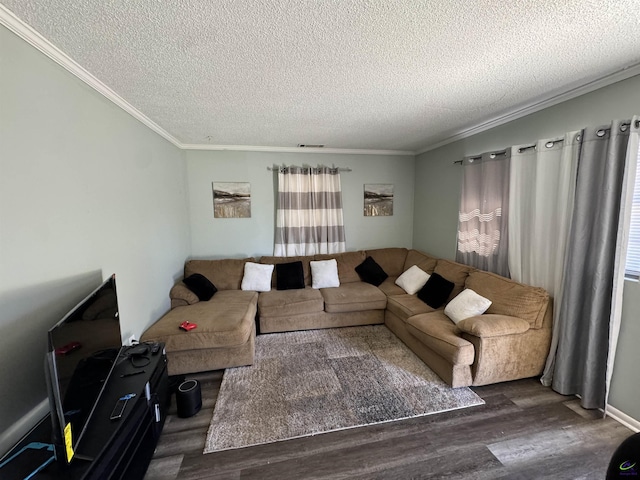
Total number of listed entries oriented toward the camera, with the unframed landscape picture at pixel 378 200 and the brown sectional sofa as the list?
2

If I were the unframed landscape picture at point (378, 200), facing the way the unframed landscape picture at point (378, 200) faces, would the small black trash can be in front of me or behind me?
in front

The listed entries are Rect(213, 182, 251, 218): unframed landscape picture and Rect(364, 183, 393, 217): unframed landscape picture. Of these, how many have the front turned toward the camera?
2

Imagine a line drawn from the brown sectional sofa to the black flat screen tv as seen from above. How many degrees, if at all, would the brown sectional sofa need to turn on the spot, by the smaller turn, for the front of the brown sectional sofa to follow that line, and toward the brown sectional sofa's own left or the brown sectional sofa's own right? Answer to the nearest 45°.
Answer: approximately 45° to the brown sectional sofa's own right

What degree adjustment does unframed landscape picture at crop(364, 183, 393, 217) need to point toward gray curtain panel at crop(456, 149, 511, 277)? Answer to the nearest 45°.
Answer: approximately 45° to its left

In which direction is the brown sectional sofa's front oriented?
toward the camera

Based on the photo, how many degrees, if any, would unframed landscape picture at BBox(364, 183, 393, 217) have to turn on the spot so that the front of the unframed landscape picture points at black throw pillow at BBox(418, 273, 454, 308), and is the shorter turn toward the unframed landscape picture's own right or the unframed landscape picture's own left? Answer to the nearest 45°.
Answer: approximately 45° to the unframed landscape picture's own left

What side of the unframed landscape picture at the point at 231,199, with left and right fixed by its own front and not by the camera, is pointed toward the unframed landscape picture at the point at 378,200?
left

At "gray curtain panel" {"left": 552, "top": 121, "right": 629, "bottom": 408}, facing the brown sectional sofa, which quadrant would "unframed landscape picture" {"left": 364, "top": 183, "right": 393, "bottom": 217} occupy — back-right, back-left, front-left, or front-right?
front-right

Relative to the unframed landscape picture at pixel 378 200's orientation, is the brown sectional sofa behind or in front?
in front

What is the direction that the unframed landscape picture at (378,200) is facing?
toward the camera
